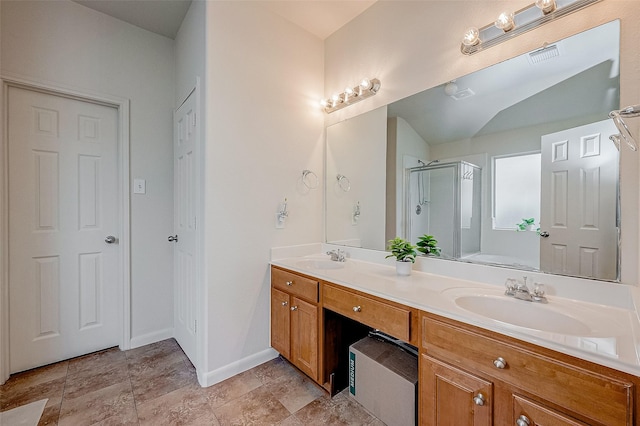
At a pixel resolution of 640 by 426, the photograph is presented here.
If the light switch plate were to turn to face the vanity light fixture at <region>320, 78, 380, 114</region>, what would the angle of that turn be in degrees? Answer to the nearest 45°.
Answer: approximately 45° to its left

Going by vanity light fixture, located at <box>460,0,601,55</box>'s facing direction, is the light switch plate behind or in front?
in front

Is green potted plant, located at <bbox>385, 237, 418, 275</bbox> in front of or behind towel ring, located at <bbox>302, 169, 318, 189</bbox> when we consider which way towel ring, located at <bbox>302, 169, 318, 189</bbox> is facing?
in front

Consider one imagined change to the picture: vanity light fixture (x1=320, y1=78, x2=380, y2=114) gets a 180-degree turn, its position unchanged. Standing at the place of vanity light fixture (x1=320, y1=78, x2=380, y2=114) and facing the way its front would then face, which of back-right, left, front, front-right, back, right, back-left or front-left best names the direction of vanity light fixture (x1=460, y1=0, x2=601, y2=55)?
right

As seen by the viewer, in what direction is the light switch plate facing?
toward the camera

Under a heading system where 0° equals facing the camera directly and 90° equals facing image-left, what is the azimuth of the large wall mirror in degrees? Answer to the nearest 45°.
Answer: approximately 45°

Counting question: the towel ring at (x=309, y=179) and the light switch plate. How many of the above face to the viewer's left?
0

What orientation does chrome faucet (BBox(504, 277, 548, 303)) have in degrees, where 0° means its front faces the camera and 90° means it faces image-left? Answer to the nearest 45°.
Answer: approximately 45°

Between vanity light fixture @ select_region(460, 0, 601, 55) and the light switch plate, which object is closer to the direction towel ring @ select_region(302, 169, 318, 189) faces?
the vanity light fixture

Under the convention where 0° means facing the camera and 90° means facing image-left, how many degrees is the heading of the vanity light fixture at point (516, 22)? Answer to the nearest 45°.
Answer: approximately 45°

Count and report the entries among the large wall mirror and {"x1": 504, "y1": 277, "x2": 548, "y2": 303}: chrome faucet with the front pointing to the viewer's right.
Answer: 0

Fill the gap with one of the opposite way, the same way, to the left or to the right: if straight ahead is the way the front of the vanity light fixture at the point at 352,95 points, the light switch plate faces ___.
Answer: to the left
